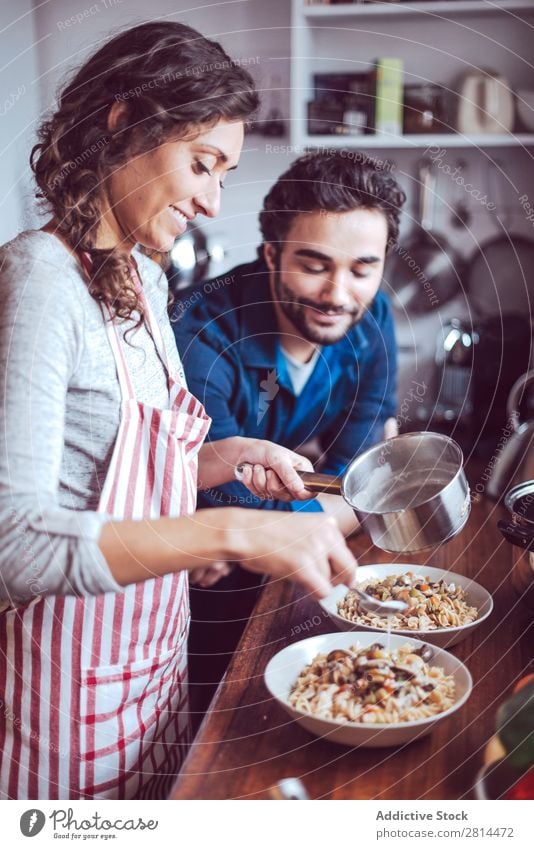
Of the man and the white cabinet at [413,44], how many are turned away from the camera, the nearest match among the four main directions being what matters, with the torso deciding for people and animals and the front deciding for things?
0

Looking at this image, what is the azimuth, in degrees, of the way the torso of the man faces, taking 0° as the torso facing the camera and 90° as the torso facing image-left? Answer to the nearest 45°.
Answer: approximately 315°

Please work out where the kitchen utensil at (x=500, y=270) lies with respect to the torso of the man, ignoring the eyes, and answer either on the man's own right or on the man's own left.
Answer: on the man's own left

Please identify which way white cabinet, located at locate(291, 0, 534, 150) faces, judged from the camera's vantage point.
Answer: facing the viewer
